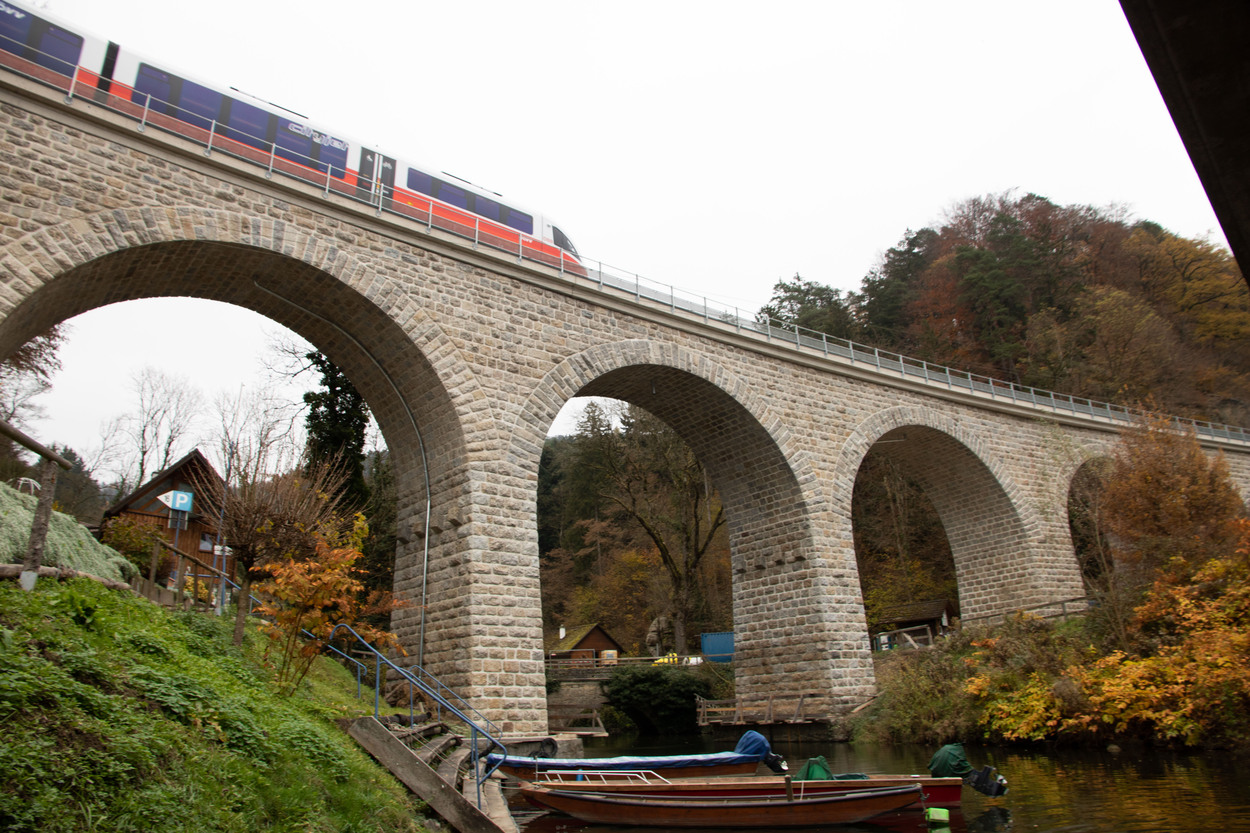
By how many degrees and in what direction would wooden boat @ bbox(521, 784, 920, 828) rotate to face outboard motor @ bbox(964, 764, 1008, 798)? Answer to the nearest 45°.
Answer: approximately 135° to its right

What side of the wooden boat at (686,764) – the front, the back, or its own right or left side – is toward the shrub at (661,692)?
right

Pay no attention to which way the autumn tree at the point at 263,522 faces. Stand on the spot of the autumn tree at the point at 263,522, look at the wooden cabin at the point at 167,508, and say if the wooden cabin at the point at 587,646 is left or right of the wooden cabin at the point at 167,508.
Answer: right

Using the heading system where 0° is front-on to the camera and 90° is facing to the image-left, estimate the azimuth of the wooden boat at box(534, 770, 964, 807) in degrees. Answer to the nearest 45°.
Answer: approximately 90°

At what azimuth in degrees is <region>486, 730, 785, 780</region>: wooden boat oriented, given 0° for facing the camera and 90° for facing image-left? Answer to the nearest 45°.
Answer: approximately 90°

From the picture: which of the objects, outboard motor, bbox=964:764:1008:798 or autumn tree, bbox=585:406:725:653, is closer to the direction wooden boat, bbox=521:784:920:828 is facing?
the autumn tree

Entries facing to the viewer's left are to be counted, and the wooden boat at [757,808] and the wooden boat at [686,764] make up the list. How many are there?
2

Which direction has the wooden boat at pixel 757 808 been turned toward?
to the viewer's left

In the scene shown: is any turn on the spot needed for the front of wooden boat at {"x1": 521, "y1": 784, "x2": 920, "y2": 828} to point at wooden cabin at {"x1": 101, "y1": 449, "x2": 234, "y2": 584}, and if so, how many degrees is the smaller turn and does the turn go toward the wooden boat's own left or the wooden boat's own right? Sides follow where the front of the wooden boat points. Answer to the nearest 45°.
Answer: approximately 45° to the wooden boat's own right

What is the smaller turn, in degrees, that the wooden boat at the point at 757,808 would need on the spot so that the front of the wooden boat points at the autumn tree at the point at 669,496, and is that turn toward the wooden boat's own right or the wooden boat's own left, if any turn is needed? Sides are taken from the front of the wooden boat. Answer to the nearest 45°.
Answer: approximately 90° to the wooden boat's own right
